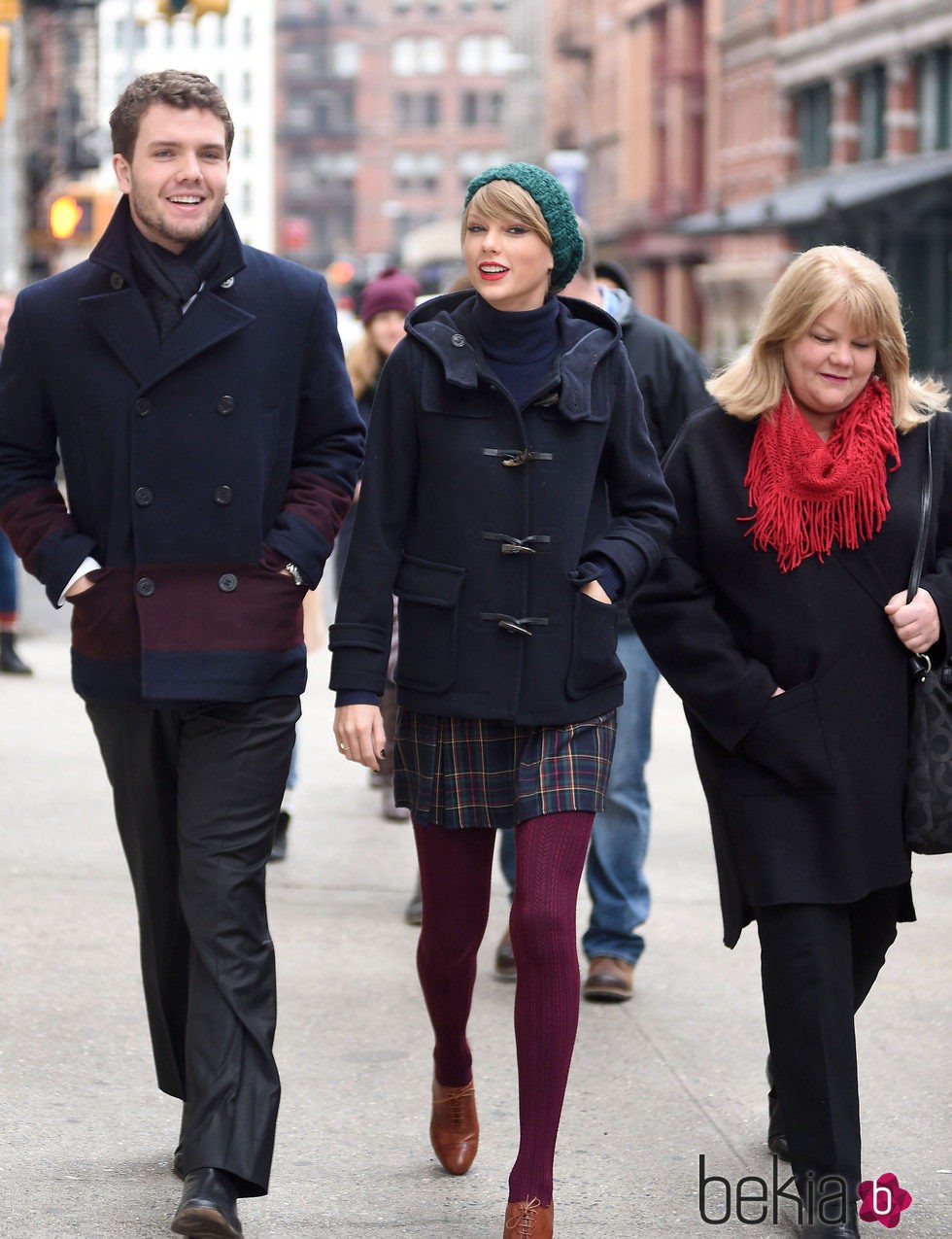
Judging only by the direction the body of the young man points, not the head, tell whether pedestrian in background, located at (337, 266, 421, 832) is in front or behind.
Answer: behind

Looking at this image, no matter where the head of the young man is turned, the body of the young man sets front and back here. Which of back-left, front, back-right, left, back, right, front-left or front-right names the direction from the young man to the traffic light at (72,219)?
back

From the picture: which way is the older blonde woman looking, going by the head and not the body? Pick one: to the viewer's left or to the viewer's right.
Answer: to the viewer's left

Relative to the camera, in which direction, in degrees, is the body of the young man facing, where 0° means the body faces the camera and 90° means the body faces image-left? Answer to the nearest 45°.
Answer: approximately 0°

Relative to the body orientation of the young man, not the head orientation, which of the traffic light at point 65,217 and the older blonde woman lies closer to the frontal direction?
the older blonde woman

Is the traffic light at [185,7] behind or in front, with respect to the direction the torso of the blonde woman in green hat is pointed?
behind

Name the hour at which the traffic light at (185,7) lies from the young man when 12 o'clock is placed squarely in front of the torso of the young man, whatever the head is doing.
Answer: The traffic light is roughly at 6 o'clock from the young man.
